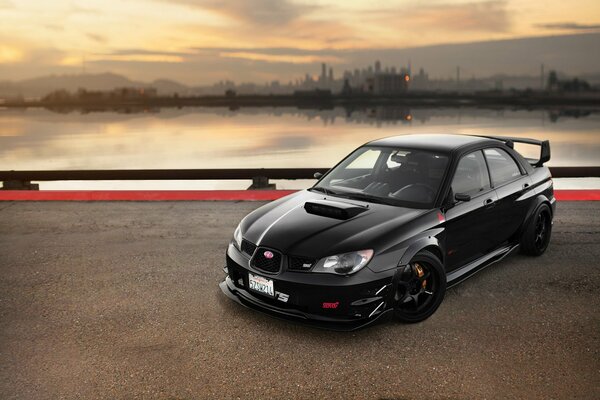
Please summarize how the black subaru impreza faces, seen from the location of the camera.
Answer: facing the viewer and to the left of the viewer

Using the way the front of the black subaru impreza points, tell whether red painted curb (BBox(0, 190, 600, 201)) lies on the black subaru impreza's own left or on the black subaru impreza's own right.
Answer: on the black subaru impreza's own right

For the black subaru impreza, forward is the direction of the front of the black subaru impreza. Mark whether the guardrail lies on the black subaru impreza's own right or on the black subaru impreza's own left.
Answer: on the black subaru impreza's own right
